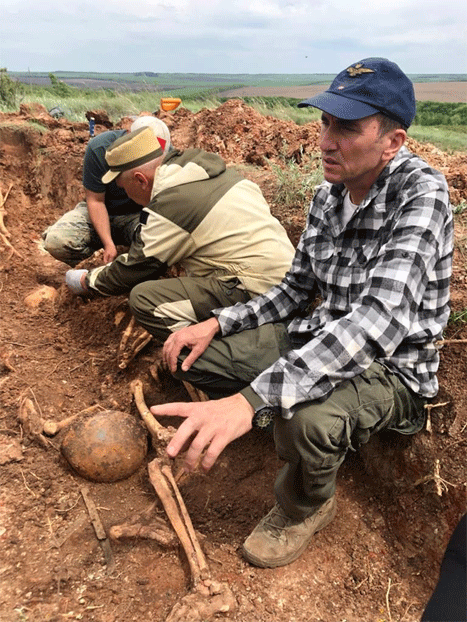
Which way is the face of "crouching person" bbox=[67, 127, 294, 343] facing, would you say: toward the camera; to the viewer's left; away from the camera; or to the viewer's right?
to the viewer's left

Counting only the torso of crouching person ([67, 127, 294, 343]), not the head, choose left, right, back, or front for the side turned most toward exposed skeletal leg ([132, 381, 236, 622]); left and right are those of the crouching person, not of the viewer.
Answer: left

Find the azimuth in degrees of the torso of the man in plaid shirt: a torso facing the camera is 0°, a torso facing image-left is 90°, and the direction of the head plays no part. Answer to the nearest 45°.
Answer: approximately 45°

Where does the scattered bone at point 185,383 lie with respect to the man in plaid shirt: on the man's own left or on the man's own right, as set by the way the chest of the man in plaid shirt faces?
on the man's own right

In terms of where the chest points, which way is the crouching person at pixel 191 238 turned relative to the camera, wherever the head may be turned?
to the viewer's left

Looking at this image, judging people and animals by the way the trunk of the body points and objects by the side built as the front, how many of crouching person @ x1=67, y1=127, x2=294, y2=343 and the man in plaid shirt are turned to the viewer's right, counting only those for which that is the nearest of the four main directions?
0

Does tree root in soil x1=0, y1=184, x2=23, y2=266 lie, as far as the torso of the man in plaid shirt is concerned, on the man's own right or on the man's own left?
on the man's own right
